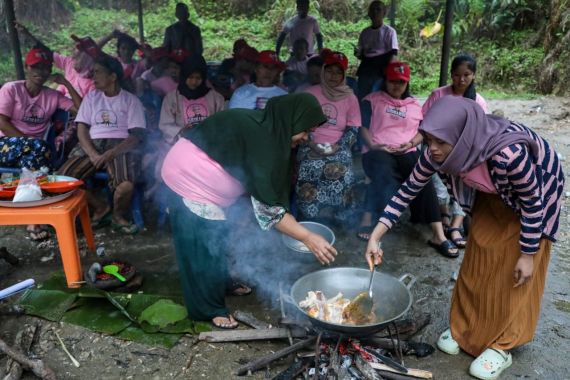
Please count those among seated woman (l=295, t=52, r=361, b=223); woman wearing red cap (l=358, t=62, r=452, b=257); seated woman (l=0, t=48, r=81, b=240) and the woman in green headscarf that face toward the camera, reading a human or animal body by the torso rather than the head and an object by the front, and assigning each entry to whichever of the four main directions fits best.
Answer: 3

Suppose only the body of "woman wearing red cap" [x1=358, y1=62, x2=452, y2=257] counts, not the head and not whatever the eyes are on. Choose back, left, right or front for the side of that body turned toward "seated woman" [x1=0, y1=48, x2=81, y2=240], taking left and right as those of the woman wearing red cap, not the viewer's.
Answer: right

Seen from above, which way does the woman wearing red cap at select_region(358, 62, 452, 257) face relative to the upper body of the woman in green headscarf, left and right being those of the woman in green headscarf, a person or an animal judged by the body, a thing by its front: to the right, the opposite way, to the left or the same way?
to the right

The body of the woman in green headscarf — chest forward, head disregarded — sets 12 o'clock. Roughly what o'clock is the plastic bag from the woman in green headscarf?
The plastic bag is roughly at 7 o'clock from the woman in green headscarf.

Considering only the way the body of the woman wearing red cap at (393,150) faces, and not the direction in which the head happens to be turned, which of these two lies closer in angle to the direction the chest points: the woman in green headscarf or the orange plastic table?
the woman in green headscarf

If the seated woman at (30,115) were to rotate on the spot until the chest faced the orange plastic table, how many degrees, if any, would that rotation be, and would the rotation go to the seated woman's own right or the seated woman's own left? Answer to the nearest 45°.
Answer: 0° — they already face it

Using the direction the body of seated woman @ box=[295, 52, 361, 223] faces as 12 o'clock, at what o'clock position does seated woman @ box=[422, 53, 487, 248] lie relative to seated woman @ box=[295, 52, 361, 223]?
seated woman @ box=[422, 53, 487, 248] is roughly at 9 o'clock from seated woman @ box=[295, 52, 361, 223].

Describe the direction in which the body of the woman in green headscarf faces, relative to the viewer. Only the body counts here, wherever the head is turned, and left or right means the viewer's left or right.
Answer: facing to the right of the viewer

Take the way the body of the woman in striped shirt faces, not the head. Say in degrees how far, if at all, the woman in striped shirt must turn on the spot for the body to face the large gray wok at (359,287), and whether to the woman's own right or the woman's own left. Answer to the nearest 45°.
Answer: approximately 45° to the woman's own right

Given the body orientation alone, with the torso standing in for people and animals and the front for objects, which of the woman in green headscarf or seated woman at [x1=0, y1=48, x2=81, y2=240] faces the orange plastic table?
the seated woman

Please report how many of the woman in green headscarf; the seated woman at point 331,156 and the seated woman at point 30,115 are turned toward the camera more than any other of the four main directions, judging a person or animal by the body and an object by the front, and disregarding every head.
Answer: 2
